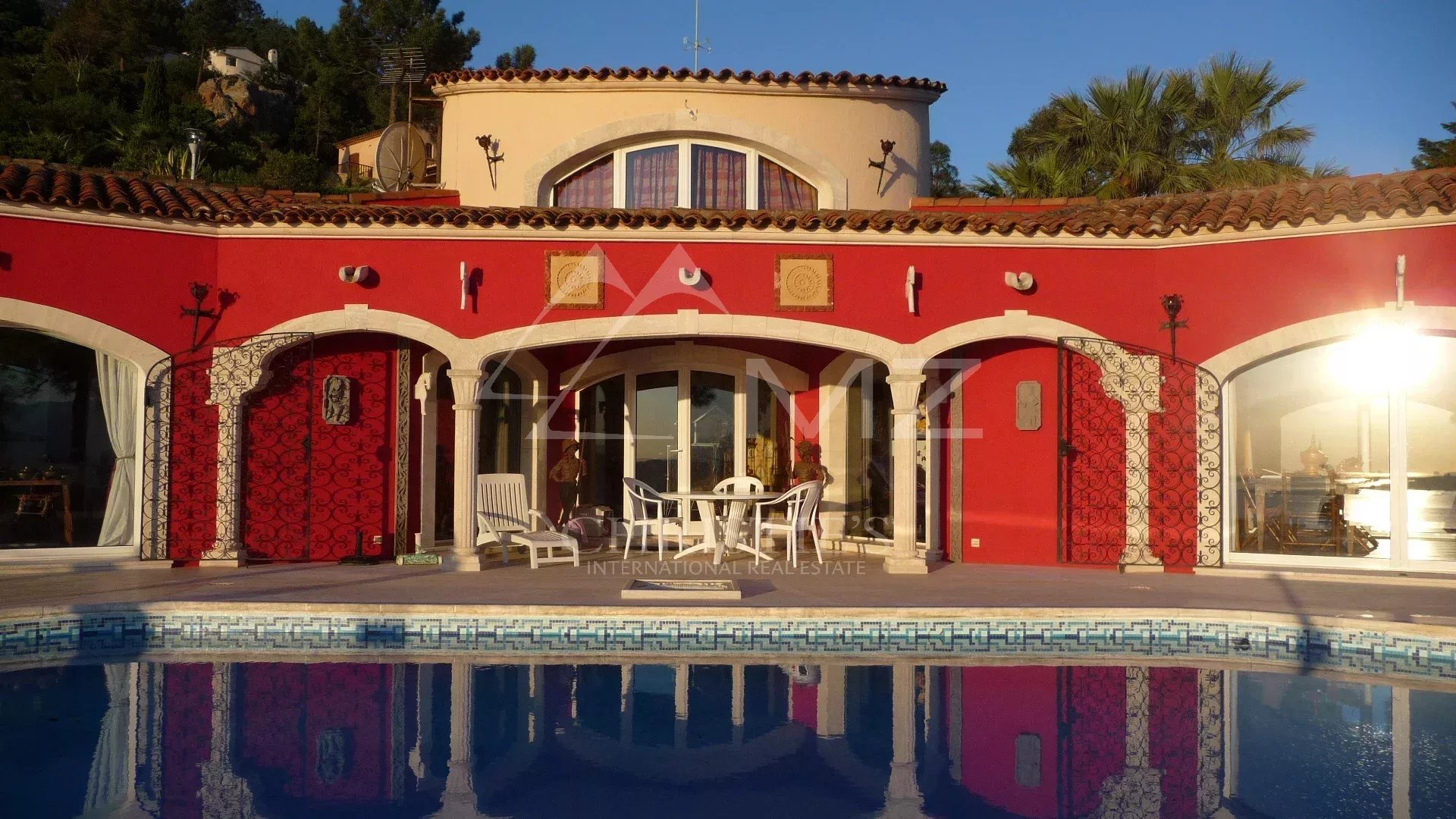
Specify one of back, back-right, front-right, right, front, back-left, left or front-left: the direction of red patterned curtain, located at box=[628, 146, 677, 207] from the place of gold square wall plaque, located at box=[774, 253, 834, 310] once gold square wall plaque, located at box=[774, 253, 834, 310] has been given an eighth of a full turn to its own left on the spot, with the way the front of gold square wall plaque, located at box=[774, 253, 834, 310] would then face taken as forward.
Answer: back

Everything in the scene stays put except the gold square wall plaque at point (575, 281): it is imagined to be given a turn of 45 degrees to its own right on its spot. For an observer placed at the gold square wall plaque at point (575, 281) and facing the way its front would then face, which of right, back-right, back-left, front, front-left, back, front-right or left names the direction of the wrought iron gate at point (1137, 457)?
back-left

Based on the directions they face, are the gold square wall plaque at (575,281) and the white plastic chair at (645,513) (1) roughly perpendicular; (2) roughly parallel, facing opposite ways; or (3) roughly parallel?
roughly perpendicular

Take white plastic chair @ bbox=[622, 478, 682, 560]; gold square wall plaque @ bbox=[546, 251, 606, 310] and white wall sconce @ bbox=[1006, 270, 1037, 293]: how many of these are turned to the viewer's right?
1

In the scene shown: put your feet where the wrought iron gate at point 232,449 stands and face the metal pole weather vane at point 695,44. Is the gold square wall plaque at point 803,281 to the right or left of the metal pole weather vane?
right

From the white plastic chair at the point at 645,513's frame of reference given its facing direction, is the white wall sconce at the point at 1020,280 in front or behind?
in front

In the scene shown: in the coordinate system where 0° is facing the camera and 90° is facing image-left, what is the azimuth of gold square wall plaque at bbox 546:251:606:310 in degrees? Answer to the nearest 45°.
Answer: approximately 0°

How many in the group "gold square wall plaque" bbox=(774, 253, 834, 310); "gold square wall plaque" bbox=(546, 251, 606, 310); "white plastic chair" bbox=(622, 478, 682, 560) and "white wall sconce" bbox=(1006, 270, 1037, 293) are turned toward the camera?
3

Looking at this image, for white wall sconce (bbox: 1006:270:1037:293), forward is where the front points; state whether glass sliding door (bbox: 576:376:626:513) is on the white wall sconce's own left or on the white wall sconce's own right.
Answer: on the white wall sconce's own right

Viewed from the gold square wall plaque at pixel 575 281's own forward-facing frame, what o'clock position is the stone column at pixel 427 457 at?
The stone column is roughly at 4 o'clock from the gold square wall plaque.

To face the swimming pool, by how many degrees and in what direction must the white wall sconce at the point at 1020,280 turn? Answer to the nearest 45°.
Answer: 0° — it already faces it

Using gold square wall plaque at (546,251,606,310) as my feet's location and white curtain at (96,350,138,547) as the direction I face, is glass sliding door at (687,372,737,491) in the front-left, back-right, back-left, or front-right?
back-right

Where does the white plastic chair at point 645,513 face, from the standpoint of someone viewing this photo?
facing to the right of the viewer

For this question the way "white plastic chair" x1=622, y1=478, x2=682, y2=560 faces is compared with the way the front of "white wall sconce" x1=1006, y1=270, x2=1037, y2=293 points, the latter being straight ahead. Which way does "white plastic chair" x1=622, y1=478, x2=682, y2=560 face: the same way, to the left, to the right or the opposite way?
to the left

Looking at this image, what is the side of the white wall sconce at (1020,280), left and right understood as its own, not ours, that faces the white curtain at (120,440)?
right

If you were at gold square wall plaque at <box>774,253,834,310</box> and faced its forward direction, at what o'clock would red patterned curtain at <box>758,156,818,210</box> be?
The red patterned curtain is roughly at 6 o'clock from the gold square wall plaque.
